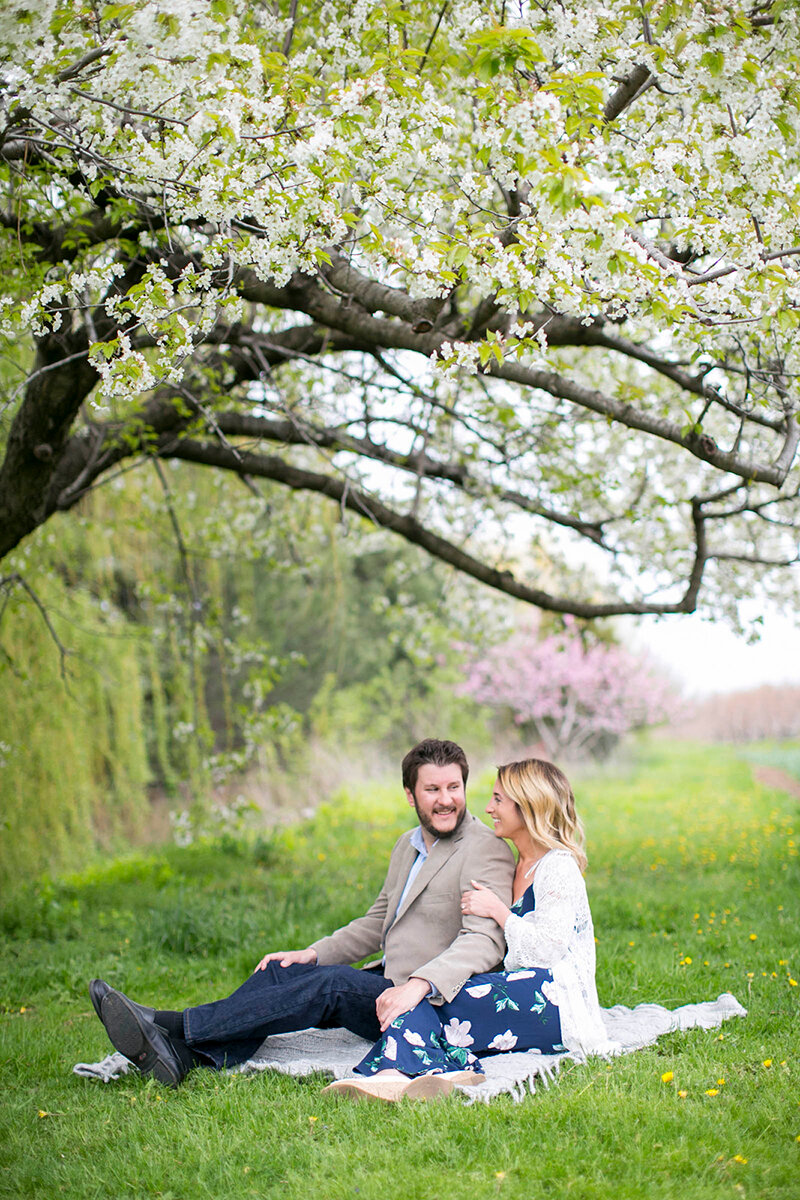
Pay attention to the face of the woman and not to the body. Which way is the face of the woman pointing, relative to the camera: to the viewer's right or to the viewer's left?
to the viewer's left

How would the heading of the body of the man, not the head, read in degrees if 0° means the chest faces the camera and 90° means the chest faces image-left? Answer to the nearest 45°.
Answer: approximately 45°

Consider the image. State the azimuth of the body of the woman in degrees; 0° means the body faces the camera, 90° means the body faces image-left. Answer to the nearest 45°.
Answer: approximately 90°

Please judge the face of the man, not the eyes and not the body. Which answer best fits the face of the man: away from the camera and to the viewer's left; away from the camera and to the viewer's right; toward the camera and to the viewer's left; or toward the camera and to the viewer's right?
toward the camera and to the viewer's right

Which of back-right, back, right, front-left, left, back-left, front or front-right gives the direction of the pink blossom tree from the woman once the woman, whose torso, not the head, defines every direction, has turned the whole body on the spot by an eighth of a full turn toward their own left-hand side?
back-right
